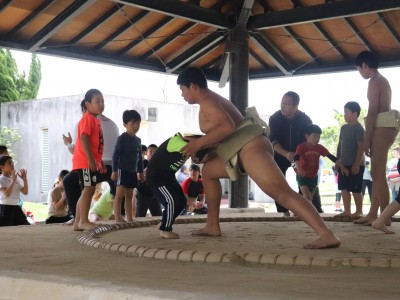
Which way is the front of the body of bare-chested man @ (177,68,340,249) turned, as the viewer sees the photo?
to the viewer's left

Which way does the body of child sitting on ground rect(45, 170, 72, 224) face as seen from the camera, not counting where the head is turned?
to the viewer's right

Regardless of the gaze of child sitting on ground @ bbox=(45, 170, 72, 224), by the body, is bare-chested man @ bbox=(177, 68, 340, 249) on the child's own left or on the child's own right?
on the child's own right

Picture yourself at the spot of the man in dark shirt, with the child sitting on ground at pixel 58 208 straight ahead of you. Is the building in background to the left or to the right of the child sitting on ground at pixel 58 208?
right

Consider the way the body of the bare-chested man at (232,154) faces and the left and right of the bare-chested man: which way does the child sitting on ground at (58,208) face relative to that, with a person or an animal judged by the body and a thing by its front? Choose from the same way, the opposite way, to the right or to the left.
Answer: the opposite way

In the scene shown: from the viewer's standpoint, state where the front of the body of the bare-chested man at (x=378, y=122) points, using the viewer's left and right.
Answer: facing to the left of the viewer

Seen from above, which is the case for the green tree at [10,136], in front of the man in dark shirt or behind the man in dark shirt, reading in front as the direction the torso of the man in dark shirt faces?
behind

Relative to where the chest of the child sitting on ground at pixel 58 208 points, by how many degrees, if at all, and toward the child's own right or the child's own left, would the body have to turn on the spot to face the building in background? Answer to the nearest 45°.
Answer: approximately 90° to the child's own left

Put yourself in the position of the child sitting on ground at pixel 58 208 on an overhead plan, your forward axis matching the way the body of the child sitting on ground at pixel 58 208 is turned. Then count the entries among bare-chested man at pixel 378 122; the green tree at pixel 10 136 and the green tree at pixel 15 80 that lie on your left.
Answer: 2

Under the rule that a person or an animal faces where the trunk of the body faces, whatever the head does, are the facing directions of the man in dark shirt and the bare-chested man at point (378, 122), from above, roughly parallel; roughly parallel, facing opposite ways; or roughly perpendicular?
roughly perpendicular

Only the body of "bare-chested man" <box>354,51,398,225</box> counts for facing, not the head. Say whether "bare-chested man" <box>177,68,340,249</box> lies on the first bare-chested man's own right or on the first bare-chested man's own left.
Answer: on the first bare-chested man's own left

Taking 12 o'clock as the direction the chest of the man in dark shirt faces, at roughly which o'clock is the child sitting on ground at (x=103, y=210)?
The child sitting on ground is roughly at 3 o'clock from the man in dark shirt.

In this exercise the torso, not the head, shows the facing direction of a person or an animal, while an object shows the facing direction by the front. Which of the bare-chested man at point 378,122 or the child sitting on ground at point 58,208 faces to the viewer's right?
the child sitting on ground

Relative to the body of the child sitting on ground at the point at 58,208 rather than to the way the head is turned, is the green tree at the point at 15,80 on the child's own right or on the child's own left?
on the child's own left

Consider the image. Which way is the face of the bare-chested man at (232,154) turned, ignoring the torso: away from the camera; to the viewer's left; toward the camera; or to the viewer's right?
to the viewer's left

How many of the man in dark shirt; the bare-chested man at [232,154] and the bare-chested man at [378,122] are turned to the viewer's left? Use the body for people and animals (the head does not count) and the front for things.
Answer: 2

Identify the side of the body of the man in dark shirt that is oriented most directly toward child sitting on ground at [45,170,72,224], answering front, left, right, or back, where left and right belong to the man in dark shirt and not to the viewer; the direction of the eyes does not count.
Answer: right

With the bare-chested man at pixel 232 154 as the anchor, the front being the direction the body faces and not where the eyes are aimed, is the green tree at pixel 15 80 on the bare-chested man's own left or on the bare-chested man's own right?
on the bare-chested man's own right
